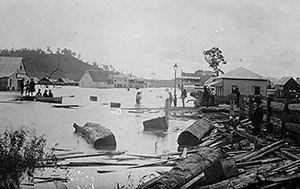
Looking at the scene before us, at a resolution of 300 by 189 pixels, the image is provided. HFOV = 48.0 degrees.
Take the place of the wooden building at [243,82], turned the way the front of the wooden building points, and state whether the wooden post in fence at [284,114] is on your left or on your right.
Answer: on your left

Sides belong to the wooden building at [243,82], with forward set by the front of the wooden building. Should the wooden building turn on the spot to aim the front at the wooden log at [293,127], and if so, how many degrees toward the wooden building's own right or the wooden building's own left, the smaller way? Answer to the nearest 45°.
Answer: approximately 90° to the wooden building's own left

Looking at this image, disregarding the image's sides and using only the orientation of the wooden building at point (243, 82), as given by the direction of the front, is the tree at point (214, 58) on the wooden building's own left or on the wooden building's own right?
on the wooden building's own right
